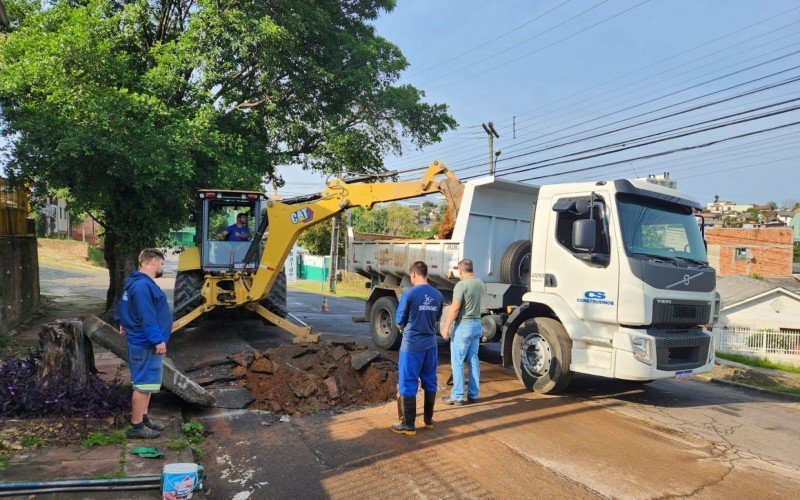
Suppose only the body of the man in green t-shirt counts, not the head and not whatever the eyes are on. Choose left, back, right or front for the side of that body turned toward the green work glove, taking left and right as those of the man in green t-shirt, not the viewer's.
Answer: left

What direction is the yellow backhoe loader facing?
away from the camera

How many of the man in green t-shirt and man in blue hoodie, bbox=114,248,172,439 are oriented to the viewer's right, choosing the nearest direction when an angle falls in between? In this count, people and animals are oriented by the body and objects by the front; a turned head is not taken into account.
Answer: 1

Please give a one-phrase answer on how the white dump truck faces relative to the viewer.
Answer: facing the viewer and to the right of the viewer

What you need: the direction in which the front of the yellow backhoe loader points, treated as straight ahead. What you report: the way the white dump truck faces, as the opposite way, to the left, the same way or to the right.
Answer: the opposite way

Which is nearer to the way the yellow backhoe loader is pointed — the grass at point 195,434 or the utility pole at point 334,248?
the utility pole

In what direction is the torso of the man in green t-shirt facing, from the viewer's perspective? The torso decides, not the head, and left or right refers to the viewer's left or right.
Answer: facing away from the viewer and to the left of the viewer

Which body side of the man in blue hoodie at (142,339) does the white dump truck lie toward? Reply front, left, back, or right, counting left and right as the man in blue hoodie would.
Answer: front

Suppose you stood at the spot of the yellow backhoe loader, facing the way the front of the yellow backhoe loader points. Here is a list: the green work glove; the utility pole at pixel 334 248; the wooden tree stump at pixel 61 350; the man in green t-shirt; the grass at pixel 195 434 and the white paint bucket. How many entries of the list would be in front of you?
1

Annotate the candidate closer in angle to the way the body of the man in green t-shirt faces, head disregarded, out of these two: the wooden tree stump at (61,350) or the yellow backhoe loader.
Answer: the yellow backhoe loader

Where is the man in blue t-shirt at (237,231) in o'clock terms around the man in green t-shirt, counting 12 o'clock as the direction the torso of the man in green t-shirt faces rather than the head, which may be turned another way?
The man in blue t-shirt is roughly at 12 o'clock from the man in green t-shirt.

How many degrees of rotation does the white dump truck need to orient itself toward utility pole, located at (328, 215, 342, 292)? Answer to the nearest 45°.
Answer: approximately 180°
